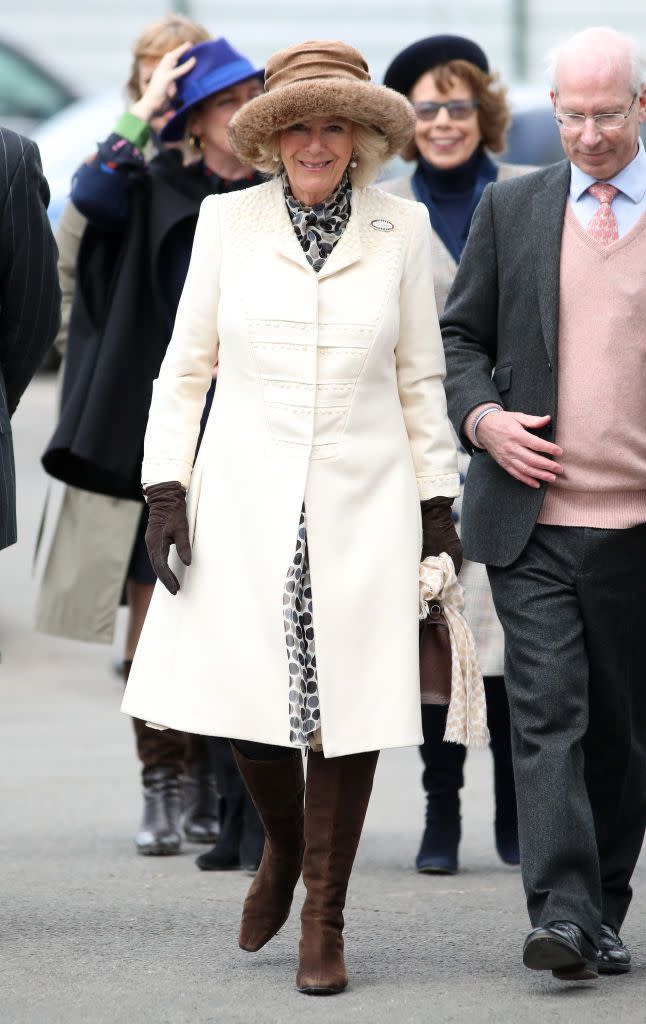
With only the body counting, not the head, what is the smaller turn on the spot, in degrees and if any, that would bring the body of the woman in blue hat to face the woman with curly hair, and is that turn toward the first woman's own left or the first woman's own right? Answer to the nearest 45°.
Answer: approximately 45° to the first woman's own left

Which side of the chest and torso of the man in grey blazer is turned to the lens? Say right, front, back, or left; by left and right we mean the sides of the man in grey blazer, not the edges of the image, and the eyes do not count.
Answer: front

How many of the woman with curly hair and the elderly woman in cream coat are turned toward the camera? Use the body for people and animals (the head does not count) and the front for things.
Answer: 2

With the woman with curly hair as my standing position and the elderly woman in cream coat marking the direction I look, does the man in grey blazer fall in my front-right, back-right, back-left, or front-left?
front-left

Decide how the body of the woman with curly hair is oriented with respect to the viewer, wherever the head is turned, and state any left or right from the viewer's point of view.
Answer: facing the viewer

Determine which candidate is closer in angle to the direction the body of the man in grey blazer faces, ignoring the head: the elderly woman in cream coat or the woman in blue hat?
the elderly woman in cream coat

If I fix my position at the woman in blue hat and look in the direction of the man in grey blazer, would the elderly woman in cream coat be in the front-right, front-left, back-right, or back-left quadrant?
front-right

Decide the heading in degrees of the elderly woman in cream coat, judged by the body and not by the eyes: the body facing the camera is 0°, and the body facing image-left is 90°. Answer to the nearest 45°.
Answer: approximately 0°

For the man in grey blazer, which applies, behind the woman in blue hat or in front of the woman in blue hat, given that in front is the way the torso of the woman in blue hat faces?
in front

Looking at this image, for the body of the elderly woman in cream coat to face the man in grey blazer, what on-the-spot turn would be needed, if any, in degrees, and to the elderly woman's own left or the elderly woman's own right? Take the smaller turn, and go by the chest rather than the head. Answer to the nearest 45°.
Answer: approximately 90° to the elderly woman's own left

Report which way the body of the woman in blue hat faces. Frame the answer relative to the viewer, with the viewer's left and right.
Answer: facing the viewer and to the right of the viewer
